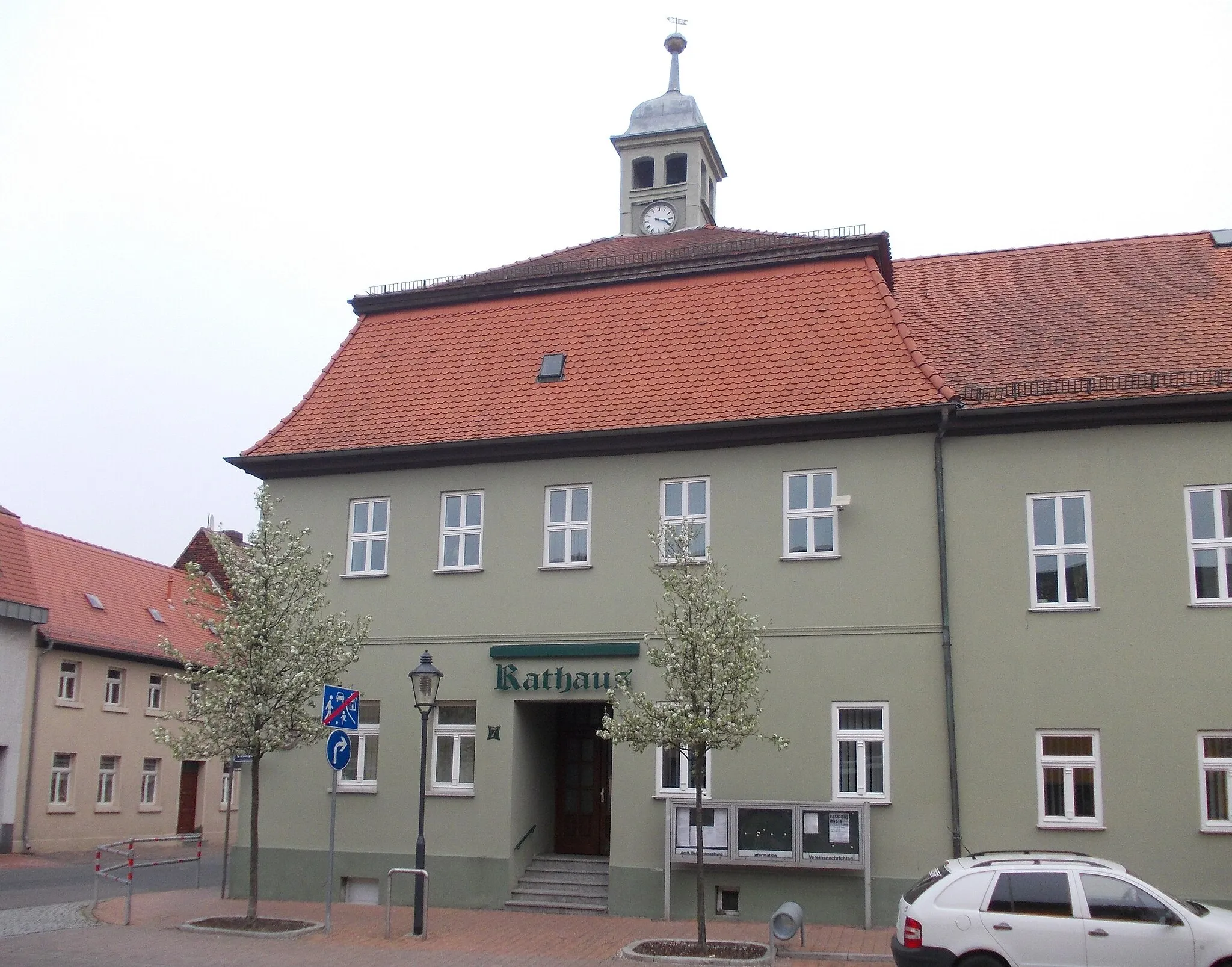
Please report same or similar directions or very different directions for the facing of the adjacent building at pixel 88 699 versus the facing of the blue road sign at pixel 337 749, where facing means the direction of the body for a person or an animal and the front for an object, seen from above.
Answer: same or similar directions

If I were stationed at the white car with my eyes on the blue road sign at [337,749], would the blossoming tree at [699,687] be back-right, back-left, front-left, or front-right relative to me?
front-right

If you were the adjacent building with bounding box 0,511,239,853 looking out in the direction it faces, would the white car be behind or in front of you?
in front

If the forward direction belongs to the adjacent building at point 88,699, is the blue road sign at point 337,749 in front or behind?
in front

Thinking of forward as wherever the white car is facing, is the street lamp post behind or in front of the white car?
behind

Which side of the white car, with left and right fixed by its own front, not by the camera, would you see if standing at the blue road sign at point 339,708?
back

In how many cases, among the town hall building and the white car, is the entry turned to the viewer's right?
1

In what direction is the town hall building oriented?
toward the camera

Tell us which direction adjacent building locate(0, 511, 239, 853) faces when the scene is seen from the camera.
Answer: facing the viewer and to the right of the viewer

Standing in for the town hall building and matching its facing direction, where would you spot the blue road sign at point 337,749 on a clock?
The blue road sign is roughly at 2 o'clock from the town hall building.

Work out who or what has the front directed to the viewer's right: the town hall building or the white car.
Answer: the white car

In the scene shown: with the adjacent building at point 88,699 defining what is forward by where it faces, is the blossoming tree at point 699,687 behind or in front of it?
in front

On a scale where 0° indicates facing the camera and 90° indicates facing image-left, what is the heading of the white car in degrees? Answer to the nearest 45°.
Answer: approximately 270°
